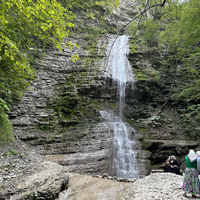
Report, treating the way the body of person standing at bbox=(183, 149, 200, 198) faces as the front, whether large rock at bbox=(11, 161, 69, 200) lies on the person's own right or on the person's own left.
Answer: on the person's own left

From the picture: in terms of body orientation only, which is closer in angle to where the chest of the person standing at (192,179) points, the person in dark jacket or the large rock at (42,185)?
the person in dark jacket

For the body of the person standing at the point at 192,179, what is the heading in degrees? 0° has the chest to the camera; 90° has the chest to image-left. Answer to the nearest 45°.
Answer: approximately 180°

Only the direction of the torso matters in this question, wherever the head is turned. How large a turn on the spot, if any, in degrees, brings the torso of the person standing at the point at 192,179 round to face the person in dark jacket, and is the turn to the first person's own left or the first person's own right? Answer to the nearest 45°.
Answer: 0° — they already face them
